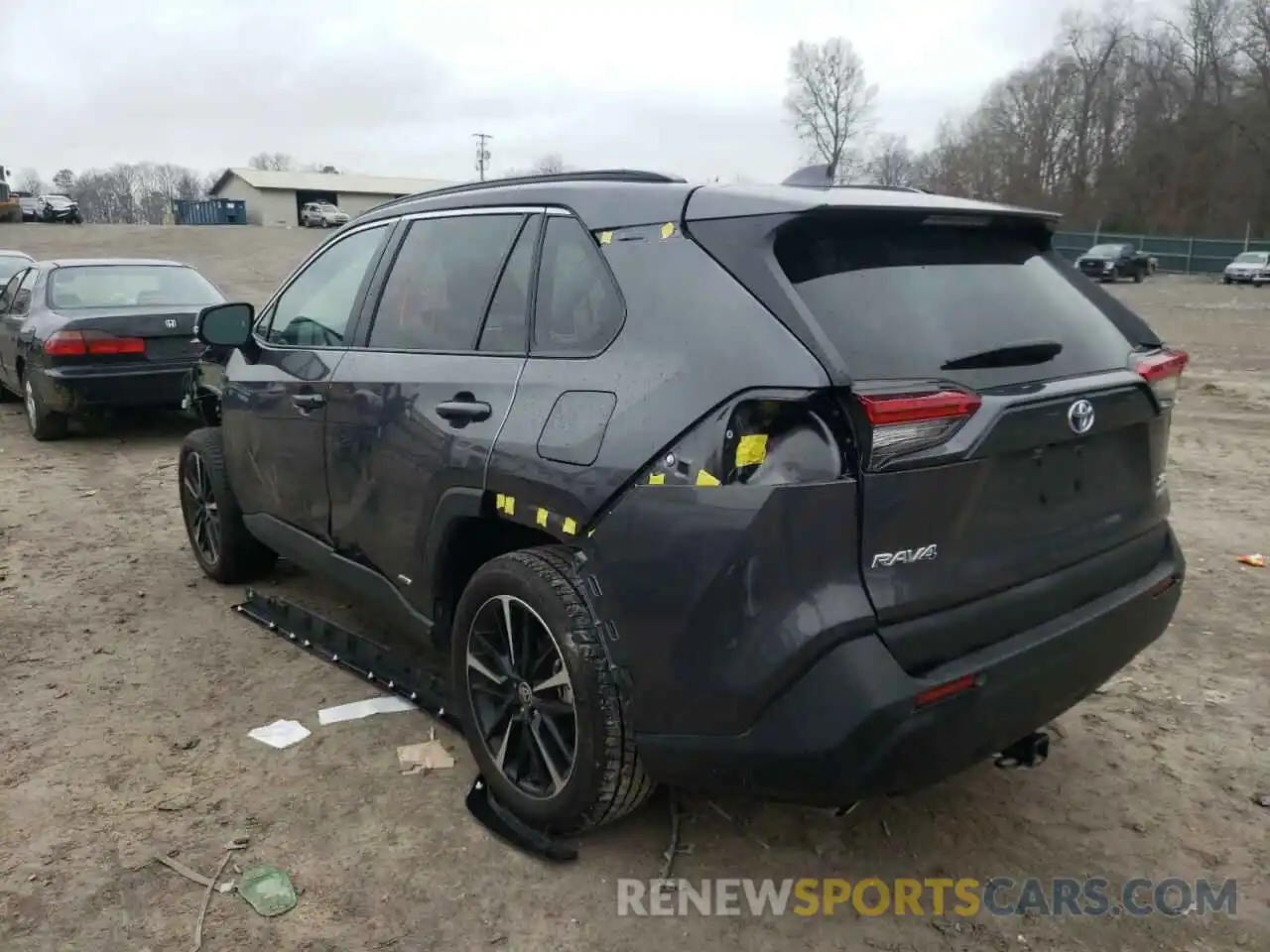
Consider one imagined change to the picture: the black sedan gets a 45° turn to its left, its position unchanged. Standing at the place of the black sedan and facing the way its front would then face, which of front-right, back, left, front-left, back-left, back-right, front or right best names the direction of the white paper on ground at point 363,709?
back-left

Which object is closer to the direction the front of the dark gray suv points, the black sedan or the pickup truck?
the black sedan

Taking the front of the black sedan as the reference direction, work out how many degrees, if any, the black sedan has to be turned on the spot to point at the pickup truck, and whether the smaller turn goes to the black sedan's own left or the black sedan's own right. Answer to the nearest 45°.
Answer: approximately 45° to the black sedan's own right

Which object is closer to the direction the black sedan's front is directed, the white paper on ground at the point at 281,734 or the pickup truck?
the pickup truck

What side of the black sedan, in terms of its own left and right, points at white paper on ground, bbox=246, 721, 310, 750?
back

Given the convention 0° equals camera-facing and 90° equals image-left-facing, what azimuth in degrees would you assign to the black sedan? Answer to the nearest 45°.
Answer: approximately 180°

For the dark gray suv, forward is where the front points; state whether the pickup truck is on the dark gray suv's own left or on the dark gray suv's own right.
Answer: on the dark gray suv's own right

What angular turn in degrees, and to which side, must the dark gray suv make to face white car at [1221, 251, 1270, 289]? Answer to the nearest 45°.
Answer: approximately 90° to its right

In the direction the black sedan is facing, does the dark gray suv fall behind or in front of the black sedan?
behind

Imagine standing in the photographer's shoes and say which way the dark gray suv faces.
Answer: facing away from the viewer and to the left of the viewer
